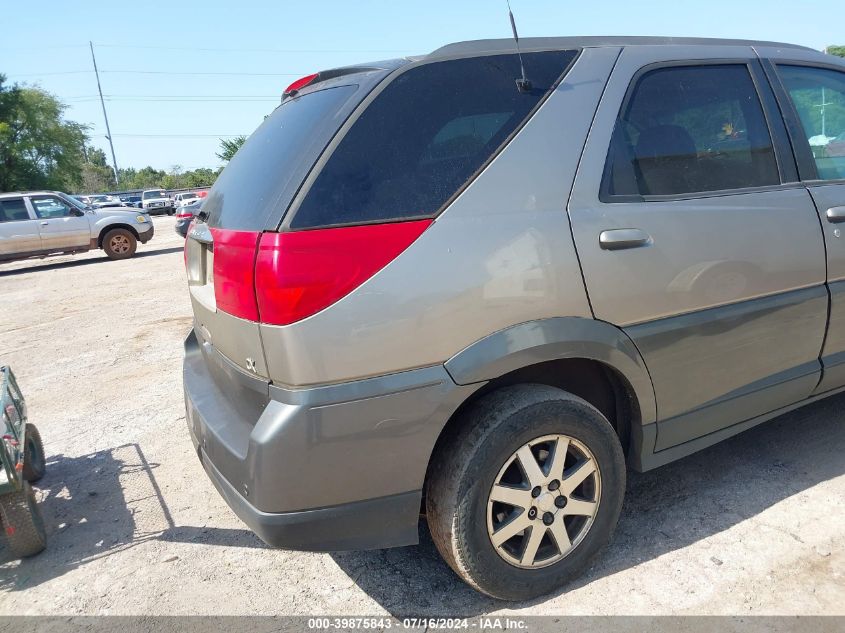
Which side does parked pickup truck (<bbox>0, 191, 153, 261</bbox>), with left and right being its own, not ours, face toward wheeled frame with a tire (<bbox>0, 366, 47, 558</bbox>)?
right

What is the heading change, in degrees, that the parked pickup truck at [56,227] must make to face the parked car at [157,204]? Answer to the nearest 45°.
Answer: approximately 90° to its left

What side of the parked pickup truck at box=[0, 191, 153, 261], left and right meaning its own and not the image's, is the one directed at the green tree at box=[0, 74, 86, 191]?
left

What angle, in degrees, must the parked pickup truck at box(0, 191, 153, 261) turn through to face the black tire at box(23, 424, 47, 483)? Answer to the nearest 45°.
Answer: approximately 90° to its right

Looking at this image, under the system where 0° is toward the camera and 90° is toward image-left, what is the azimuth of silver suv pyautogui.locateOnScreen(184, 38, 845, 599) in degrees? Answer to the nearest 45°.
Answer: approximately 225°

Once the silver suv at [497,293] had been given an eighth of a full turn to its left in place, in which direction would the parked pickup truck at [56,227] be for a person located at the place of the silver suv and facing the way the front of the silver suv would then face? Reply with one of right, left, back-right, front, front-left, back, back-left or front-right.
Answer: front-left

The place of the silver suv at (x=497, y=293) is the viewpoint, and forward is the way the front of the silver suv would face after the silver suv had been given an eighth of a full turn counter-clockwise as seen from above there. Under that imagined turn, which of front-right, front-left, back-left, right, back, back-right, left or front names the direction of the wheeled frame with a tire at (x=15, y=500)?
left

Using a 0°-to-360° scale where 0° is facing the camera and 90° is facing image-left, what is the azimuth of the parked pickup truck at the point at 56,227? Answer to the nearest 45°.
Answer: approximately 270°
